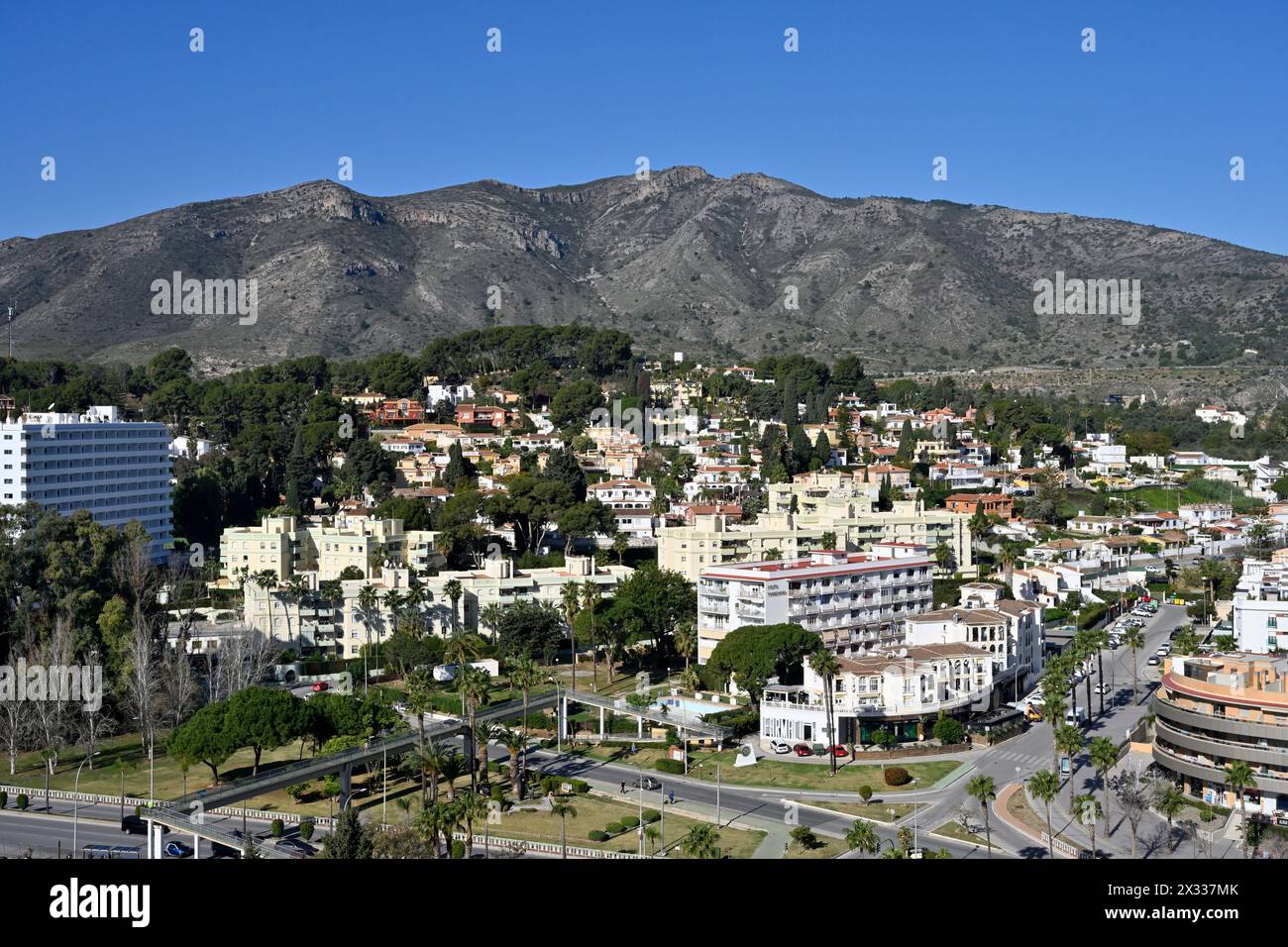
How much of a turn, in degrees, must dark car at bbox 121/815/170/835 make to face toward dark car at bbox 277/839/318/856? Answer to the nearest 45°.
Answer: approximately 45° to its right

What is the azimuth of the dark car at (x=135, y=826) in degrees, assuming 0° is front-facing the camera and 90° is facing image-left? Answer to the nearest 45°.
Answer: approximately 270°

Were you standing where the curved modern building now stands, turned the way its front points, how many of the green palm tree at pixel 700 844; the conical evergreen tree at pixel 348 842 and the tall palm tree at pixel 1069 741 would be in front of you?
3

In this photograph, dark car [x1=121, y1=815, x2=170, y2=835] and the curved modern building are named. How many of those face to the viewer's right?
1

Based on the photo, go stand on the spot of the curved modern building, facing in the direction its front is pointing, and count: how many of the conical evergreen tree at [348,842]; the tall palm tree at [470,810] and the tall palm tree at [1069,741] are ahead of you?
3

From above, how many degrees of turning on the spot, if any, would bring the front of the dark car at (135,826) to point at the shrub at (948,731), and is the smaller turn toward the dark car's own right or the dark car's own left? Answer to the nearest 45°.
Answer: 0° — it already faces it

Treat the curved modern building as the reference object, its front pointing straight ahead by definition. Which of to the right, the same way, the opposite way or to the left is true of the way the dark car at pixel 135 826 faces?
the opposite way

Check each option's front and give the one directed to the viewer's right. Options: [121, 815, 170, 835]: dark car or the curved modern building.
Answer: the dark car

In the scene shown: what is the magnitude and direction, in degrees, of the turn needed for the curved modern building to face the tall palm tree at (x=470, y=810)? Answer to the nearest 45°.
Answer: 0° — it already faces it
